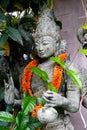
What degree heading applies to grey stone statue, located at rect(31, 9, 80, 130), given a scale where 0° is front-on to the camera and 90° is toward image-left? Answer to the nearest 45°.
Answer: approximately 45°
